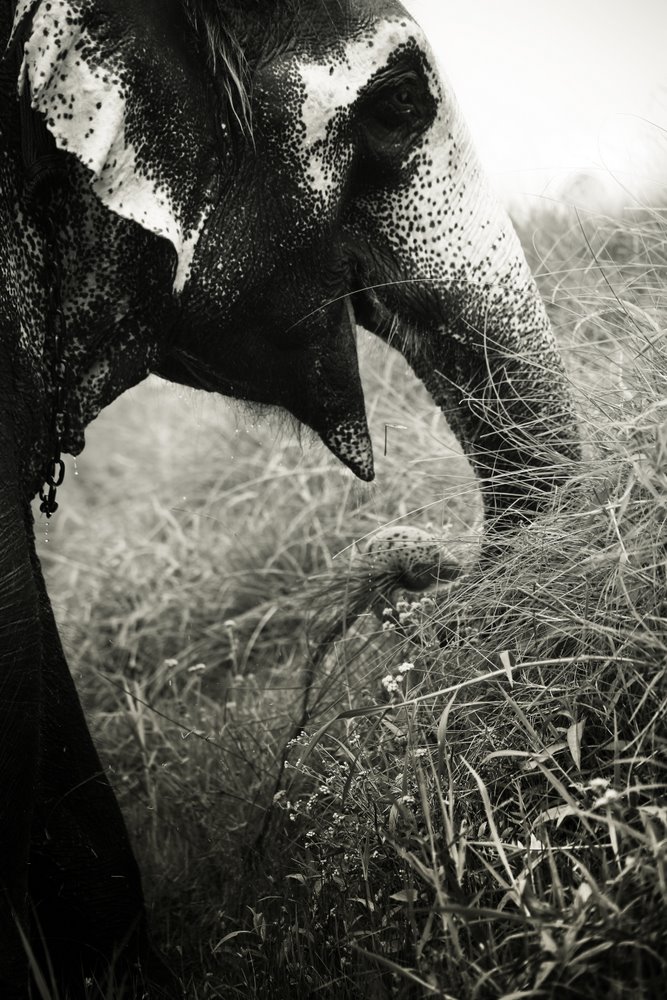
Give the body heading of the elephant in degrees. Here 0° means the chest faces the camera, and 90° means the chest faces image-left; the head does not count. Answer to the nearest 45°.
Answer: approximately 270°
